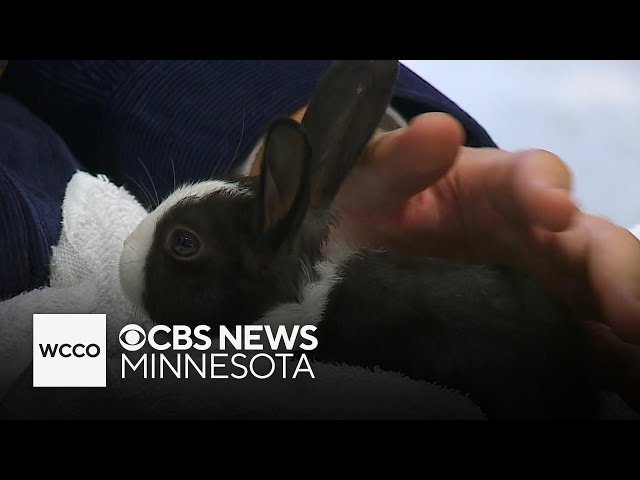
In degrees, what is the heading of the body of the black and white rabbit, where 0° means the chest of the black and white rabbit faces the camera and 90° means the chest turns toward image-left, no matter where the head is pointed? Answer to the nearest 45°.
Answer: approximately 90°
